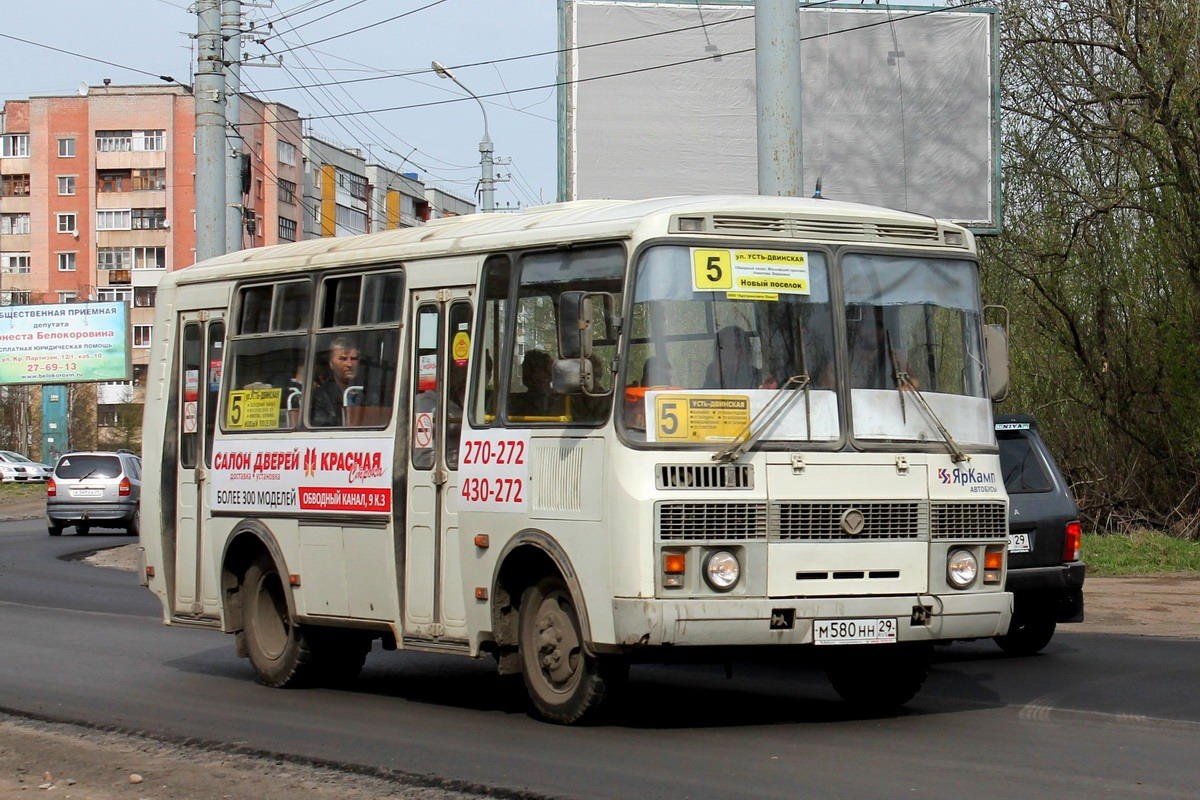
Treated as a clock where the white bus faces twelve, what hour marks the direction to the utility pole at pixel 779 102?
The utility pole is roughly at 8 o'clock from the white bus.

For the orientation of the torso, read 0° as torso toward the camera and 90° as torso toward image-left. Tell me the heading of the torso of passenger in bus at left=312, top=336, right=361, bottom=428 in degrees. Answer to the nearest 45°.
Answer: approximately 315°

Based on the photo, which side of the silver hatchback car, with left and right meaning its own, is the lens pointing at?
back

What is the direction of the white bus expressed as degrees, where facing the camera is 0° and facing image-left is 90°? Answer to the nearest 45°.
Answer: approximately 315°

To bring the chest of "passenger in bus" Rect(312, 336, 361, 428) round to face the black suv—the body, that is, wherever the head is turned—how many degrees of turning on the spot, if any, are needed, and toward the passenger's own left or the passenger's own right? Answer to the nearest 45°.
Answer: approximately 45° to the passenger's own left

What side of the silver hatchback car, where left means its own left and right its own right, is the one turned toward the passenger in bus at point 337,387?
back

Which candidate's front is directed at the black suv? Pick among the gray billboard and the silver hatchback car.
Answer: the gray billboard

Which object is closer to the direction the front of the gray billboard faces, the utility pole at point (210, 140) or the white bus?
the white bus

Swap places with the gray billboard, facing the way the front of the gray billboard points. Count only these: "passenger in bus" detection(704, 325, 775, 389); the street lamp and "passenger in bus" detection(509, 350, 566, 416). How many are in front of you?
2

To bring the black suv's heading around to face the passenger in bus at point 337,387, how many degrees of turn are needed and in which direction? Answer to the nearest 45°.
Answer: approximately 135° to its left
